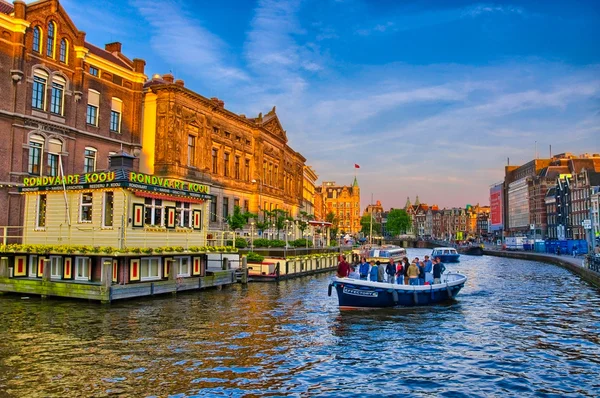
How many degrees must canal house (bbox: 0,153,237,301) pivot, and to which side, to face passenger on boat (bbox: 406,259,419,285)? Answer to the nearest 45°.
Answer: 0° — it already faces them

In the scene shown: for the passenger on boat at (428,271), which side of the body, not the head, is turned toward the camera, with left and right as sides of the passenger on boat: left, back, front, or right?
front

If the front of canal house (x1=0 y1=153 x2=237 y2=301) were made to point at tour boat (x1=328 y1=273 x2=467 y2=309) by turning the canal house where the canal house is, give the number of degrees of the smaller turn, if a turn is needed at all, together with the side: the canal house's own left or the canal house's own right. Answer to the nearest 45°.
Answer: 0° — it already faces it

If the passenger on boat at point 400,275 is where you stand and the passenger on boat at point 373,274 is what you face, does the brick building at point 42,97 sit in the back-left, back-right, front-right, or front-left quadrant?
front-right

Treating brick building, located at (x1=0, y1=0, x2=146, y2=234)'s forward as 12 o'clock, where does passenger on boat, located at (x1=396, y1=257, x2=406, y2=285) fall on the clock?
The passenger on boat is roughly at 12 o'clock from the brick building.

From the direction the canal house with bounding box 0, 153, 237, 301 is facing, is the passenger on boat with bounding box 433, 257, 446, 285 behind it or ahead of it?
ahead

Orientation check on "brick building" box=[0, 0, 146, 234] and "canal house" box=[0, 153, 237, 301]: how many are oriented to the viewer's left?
0

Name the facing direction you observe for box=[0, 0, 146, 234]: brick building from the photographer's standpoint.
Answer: facing the viewer and to the right of the viewer

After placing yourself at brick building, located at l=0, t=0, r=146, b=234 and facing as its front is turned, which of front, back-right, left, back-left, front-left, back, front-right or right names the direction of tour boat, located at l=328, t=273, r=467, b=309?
front

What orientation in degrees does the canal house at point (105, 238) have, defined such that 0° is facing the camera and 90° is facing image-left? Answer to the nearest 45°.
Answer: approximately 315°

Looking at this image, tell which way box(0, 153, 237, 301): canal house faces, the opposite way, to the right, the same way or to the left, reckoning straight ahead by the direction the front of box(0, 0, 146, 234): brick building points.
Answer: the same way

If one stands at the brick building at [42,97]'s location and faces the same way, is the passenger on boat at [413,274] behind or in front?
in front
